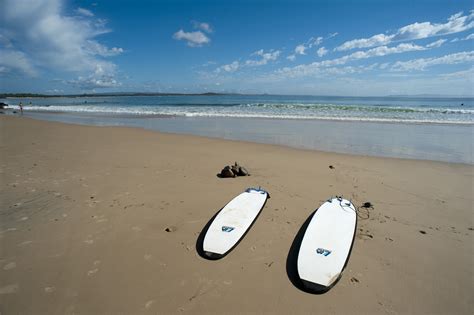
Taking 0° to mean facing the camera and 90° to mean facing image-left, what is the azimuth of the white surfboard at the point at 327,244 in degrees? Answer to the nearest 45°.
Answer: approximately 0°

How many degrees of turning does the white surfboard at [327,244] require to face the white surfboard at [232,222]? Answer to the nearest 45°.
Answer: approximately 90° to its right
